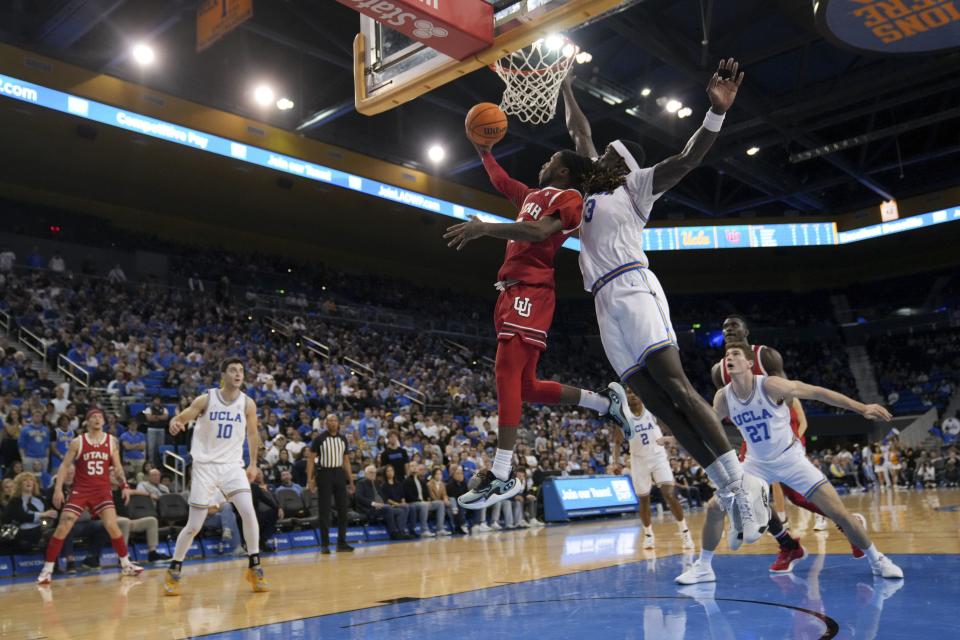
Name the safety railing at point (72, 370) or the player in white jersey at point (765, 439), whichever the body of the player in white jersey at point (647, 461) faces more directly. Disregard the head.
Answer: the player in white jersey

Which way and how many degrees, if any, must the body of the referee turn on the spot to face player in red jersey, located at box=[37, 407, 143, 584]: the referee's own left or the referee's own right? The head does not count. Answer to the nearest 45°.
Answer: approximately 45° to the referee's own right

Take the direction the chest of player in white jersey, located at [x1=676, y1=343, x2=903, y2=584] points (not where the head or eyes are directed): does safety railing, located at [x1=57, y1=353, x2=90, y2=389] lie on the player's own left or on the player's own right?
on the player's own right

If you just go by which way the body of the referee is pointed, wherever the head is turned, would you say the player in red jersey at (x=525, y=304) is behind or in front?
in front

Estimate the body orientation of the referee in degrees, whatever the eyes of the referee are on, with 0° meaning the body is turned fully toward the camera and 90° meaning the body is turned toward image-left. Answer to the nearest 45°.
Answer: approximately 0°

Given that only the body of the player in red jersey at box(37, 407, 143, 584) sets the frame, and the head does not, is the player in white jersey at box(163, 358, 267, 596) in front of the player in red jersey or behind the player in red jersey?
in front

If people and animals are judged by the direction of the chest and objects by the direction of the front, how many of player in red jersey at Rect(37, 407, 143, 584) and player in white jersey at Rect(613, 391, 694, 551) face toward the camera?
2

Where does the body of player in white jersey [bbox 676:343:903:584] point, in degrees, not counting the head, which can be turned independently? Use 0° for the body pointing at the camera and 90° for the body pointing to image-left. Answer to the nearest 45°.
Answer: approximately 45°

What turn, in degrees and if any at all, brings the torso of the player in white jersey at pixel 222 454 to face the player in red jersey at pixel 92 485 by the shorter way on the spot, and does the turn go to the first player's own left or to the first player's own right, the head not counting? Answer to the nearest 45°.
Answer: approximately 135° to the first player's own right

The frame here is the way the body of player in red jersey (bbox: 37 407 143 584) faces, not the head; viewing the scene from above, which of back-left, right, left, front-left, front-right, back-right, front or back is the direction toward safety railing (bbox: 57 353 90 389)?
back

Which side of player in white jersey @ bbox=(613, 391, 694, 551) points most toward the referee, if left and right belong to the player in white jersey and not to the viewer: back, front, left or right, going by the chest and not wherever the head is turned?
right

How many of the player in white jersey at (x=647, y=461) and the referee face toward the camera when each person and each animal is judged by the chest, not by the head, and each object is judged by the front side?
2
